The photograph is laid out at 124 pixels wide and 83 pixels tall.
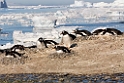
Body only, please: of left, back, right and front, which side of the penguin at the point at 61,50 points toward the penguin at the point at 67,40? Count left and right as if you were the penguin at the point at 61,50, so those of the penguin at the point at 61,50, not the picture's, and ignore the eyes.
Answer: right

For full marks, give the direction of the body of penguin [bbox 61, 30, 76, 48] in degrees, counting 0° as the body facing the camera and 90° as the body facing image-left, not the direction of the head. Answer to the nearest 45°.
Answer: approximately 45°

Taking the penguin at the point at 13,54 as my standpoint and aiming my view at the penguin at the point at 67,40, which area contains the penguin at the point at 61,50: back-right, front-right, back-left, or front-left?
front-right

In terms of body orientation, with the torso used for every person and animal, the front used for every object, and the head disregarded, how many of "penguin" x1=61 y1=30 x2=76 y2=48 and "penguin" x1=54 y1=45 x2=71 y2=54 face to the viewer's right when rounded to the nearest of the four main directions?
0

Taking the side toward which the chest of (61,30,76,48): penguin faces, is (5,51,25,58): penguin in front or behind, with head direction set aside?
in front

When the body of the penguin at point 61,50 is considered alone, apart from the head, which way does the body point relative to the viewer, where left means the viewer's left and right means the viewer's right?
facing to the left of the viewer
